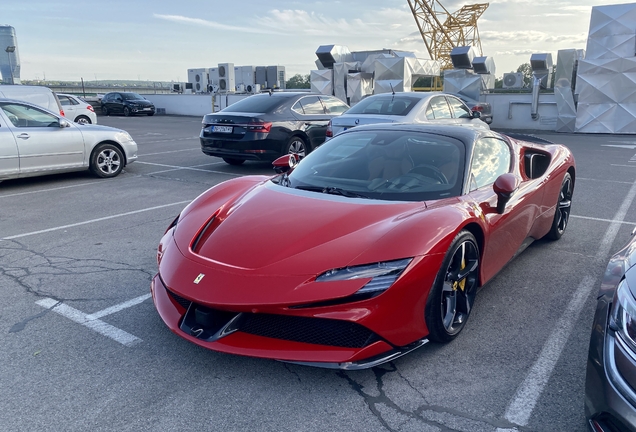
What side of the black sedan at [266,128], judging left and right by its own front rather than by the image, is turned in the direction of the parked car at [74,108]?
left

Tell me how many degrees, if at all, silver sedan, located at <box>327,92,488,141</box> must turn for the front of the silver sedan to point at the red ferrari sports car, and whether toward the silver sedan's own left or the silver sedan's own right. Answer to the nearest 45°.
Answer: approximately 135° to the silver sedan's own right

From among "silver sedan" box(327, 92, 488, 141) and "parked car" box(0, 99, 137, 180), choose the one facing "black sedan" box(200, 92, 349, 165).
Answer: the parked car

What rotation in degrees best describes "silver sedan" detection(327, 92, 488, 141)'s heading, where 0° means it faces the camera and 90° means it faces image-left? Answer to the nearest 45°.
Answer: approximately 225°

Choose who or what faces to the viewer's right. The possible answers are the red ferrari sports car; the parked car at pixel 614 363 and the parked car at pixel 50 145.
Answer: the parked car at pixel 50 145

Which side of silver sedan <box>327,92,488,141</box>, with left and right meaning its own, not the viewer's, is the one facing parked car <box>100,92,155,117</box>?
left

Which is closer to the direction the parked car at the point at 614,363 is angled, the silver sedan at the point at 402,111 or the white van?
the white van

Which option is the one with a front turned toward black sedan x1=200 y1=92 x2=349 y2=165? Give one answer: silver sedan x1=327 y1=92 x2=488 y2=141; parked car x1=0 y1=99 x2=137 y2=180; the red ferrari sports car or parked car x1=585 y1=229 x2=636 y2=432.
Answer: parked car x1=0 y1=99 x2=137 y2=180

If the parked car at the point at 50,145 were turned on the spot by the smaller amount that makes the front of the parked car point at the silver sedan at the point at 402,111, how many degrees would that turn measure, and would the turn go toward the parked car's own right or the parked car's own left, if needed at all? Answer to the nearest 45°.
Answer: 0° — it already faces it

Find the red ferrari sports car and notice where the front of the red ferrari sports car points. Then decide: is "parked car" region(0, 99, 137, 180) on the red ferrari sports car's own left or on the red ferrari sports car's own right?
on the red ferrari sports car's own right

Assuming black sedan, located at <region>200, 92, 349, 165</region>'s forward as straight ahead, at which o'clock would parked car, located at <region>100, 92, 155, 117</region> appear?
The parked car is roughly at 10 o'clock from the black sedan.

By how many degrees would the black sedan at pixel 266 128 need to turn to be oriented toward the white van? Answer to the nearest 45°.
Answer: approximately 90° to its left

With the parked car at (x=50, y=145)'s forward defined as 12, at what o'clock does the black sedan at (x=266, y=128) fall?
The black sedan is roughly at 12 o'clock from the parked car.

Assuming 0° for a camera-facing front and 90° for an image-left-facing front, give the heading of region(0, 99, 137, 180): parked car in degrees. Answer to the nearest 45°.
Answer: approximately 270°
